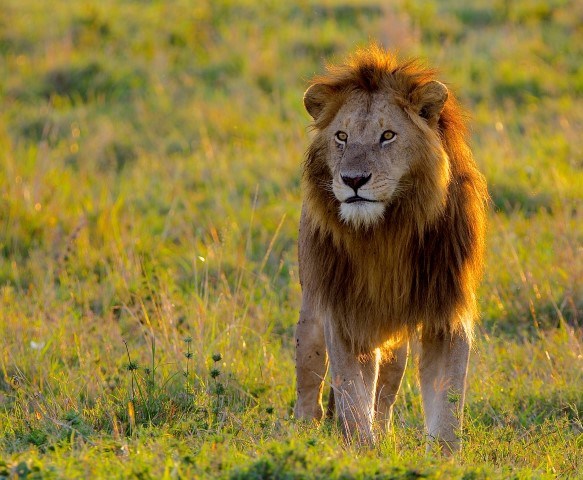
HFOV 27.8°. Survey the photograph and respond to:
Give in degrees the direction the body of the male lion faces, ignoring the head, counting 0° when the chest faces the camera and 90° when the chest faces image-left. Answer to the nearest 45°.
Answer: approximately 0°
